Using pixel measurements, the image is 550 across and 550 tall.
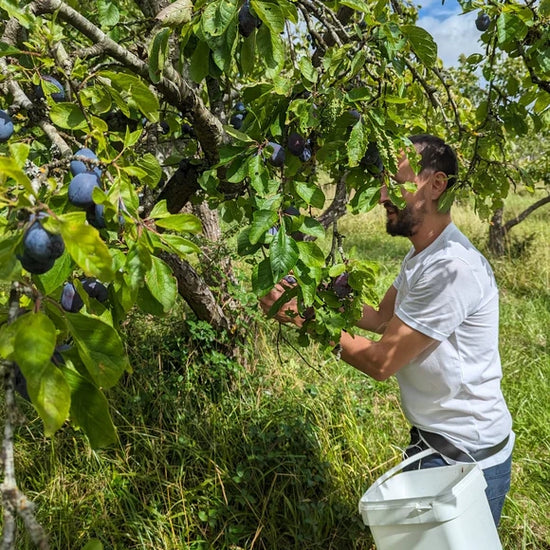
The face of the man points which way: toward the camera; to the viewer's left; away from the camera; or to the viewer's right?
to the viewer's left

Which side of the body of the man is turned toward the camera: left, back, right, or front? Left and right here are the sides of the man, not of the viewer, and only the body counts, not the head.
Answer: left

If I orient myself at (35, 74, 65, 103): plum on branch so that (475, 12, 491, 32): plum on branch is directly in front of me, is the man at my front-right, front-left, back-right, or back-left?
front-right

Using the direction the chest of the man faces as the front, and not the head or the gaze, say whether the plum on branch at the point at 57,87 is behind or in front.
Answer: in front

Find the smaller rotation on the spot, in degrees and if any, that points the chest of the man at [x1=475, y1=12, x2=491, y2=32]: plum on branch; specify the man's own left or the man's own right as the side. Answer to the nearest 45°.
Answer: approximately 135° to the man's own right
